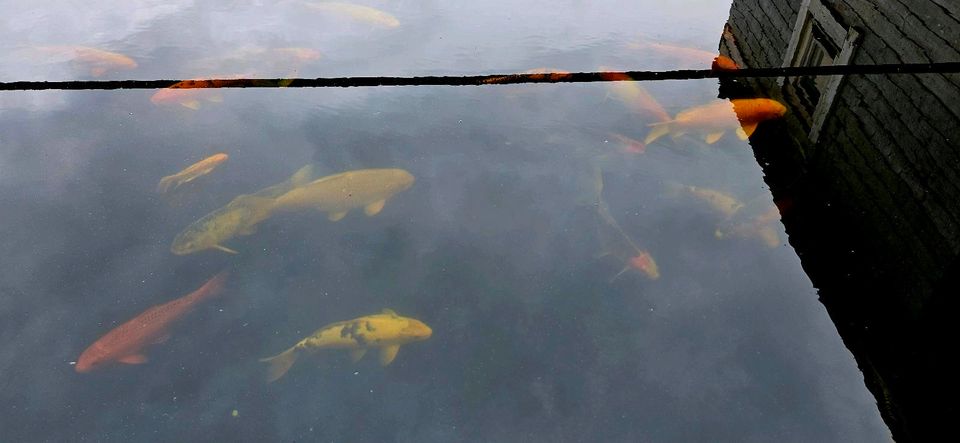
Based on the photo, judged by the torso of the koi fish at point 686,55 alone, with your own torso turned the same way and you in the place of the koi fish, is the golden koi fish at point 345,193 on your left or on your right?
on your right

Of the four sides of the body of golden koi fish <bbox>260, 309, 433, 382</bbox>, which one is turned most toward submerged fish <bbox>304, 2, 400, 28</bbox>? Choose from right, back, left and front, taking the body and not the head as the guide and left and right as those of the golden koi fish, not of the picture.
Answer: left

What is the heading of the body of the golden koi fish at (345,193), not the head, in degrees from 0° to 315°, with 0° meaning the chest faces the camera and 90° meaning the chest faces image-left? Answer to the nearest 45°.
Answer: approximately 270°

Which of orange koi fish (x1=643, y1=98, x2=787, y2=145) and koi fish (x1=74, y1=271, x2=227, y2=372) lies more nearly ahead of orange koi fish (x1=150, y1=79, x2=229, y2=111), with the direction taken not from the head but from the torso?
the koi fish

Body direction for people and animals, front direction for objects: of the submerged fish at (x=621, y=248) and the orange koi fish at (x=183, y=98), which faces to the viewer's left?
the orange koi fish

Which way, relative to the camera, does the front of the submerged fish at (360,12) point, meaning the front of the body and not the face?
to the viewer's right

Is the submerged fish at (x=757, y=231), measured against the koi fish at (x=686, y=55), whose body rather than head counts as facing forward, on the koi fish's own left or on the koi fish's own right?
on the koi fish's own right

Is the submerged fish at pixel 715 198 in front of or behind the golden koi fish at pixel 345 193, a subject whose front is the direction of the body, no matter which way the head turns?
in front

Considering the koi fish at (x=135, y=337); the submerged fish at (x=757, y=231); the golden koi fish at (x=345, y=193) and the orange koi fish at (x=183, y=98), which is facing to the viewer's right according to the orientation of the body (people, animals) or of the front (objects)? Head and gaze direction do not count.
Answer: the golden koi fish

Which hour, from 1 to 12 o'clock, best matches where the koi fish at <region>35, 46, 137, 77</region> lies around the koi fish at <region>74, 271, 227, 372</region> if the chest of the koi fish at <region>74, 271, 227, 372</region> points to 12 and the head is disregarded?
the koi fish at <region>35, 46, 137, 77</region> is roughly at 5 o'clock from the koi fish at <region>74, 271, 227, 372</region>.

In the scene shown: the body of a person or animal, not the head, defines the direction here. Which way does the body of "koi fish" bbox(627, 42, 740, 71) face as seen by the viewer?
to the viewer's right

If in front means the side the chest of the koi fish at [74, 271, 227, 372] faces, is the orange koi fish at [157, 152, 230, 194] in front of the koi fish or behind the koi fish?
behind
